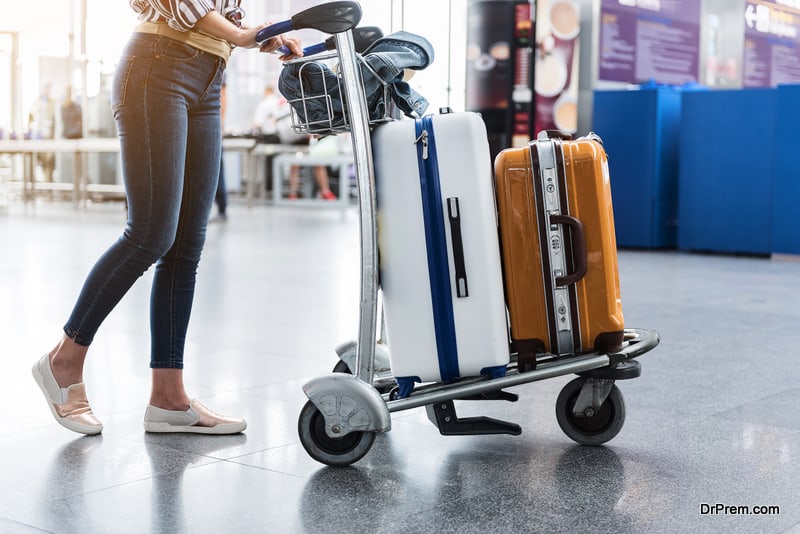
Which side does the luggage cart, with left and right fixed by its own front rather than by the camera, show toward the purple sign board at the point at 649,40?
left

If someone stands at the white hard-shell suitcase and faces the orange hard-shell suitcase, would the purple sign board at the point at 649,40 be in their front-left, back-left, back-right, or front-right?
front-left

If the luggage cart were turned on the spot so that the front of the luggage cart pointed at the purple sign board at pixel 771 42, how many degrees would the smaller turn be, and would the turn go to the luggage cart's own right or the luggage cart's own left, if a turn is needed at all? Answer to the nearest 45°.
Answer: approximately 90° to the luggage cart's own left

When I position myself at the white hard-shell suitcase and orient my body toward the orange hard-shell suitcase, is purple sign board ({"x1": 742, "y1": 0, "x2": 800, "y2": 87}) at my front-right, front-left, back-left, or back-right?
front-left

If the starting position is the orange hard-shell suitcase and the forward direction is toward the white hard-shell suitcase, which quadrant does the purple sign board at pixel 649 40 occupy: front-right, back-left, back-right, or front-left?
back-right

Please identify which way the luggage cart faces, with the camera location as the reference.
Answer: facing to the right of the viewer
